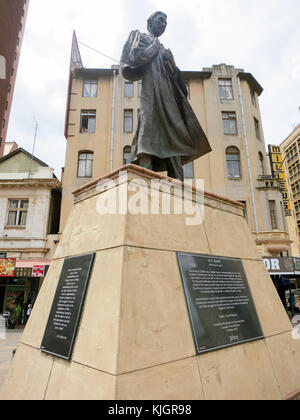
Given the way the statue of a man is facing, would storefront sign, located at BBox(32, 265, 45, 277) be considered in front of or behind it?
behind

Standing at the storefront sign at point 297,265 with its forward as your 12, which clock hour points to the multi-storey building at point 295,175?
The multi-storey building is roughly at 6 o'clock from the storefront sign.

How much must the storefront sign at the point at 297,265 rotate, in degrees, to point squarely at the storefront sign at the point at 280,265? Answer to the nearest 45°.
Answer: approximately 45° to its right

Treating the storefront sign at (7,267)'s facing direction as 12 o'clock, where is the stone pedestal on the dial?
The stone pedestal is roughly at 12 o'clock from the storefront sign.

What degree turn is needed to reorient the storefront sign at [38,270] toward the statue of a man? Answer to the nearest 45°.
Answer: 0° — it already faces it

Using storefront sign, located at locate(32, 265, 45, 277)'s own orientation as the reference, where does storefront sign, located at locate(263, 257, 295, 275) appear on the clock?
storefront sign, located at locate(263, 257, 295, 275) is roughly at 10 o'clock from storefront sign, located at locate(32, 265, 45, 277).

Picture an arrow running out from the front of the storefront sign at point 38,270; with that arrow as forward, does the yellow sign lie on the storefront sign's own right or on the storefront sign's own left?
on the storefront sign's own left

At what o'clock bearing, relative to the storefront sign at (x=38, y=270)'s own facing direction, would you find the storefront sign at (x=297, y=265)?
the storefront sign at (x=297, y=265) is roughly at 10 o'clock from the storefront sign at (x=38, y=270).
